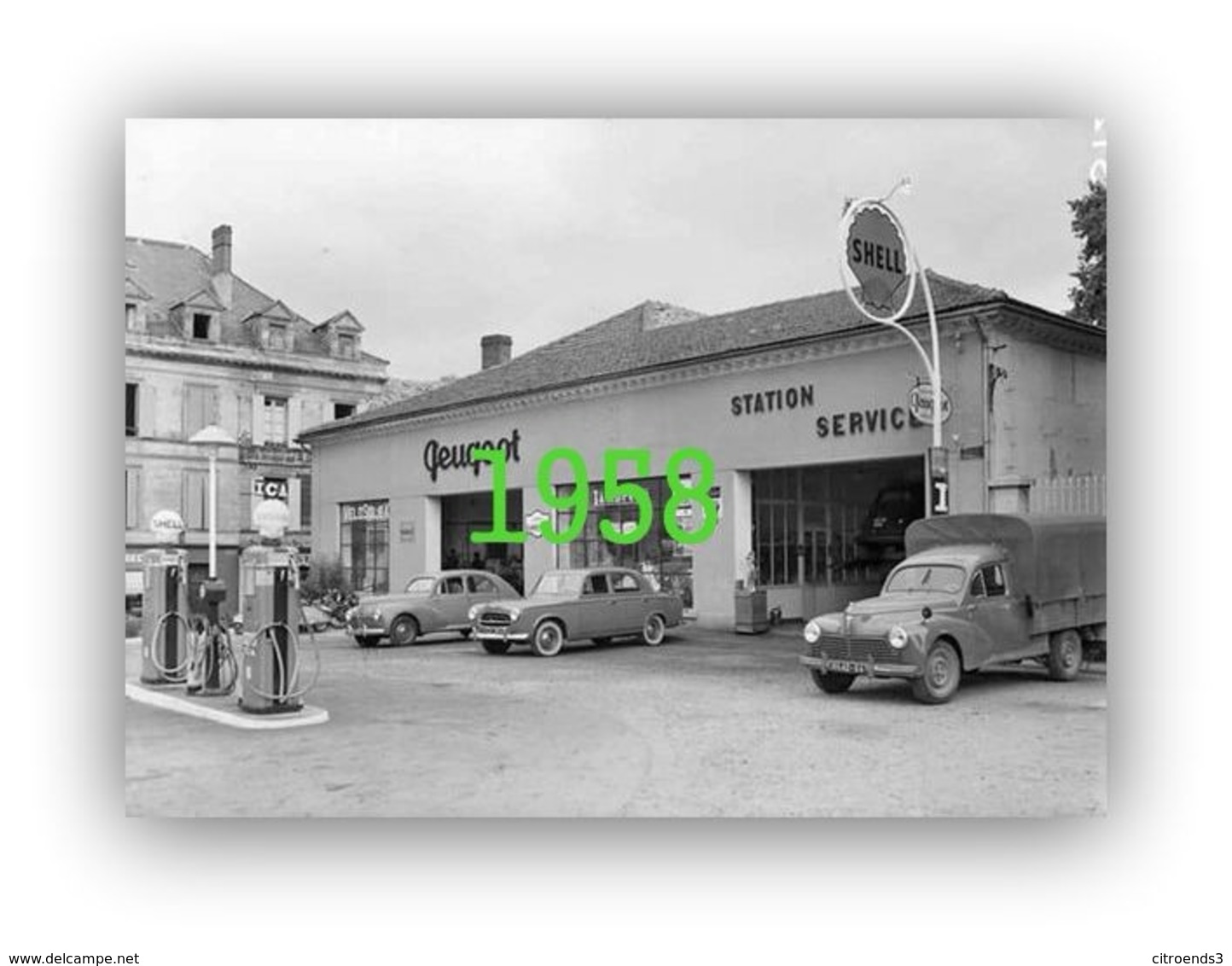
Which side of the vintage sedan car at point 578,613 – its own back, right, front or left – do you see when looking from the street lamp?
front

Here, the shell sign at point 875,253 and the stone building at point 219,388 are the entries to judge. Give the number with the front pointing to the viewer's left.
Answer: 0

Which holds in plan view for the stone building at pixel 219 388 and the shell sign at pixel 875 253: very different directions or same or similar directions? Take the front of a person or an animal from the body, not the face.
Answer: same or similar directions

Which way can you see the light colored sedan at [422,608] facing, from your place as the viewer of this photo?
facing the viewer and to the left of the viewer

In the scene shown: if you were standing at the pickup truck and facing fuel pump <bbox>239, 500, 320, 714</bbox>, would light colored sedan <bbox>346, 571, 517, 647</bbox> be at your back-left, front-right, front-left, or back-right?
front-right

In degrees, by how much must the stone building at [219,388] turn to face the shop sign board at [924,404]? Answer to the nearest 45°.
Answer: approximately 45° to its left

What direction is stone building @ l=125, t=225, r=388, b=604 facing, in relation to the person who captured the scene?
facing the viewer and to the right of the viewer

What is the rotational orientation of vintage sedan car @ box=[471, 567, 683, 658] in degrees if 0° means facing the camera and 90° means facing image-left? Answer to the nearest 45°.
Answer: approximately 45°

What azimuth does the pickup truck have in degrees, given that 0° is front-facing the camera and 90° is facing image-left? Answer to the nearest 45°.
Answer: approximately 45°

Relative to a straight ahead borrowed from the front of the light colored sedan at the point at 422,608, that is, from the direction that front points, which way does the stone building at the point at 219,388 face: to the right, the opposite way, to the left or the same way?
to the left

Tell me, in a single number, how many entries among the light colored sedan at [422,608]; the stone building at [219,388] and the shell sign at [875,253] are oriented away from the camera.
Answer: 0
